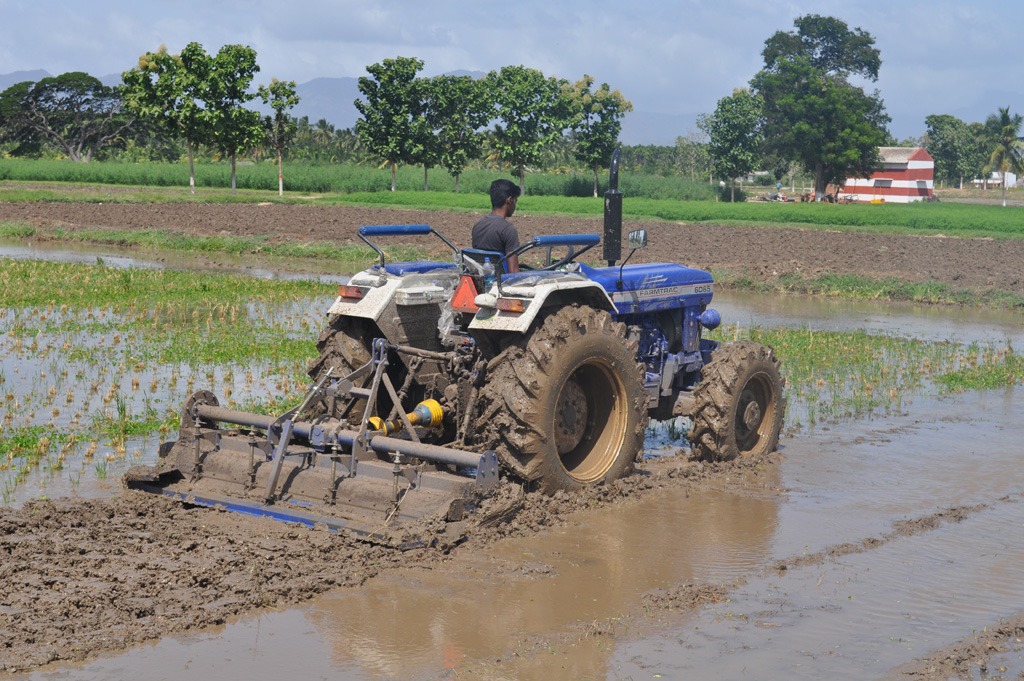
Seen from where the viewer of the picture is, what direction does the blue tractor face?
facing away from the viewer and to the right of the viewer
